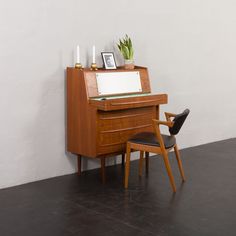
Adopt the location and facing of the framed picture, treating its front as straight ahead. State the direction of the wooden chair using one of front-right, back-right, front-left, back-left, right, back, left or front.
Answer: front

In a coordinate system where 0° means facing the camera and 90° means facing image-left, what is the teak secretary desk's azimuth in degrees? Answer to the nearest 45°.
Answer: approximately 315°

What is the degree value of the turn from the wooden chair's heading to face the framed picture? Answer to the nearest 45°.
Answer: approximately 45° to its right

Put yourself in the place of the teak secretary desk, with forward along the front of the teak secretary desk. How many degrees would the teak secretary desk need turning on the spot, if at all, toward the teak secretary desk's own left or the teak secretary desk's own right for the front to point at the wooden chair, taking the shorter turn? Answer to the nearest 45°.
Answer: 0° — it already faces it

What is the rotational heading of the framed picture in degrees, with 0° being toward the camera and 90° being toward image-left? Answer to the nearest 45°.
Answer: approximately 315°

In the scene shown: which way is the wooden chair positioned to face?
to the viewer's left
